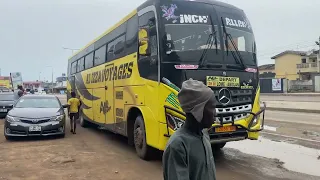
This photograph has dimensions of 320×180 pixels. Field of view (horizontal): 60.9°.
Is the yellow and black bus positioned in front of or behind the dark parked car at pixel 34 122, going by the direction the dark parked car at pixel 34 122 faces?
in front

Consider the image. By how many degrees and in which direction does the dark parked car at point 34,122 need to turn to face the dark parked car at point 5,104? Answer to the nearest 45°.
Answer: approximately 180°

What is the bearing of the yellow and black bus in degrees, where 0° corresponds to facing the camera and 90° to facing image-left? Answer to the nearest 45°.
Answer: approximately 315°

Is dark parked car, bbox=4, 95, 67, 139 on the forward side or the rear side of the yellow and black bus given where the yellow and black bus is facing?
on the rear side
